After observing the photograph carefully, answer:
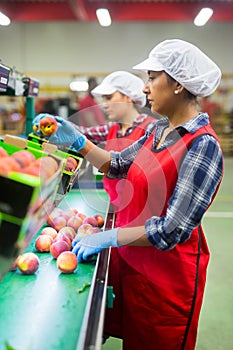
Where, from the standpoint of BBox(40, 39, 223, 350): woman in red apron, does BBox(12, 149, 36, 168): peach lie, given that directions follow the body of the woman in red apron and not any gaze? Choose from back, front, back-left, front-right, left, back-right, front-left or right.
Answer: front

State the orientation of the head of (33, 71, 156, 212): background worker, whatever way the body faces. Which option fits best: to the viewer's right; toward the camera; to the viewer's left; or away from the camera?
to the viewer's left

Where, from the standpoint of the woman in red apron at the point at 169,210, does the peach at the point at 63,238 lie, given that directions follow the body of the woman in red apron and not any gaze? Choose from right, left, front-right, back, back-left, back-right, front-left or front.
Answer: front-right

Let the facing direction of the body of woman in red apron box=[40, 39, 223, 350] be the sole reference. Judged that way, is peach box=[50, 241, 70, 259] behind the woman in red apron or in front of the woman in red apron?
in front

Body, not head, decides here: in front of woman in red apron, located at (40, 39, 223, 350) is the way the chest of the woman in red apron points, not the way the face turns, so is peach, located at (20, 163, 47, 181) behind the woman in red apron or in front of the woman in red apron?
in front

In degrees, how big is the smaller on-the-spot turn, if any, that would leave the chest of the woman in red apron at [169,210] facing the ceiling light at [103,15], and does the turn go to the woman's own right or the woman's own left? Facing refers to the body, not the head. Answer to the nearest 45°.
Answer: approximately 135° to the woman's own right

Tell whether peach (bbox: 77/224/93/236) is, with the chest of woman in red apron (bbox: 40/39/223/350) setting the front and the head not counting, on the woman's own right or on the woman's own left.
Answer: on the woman's own right

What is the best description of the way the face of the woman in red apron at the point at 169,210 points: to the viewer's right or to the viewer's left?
to the viewer's left

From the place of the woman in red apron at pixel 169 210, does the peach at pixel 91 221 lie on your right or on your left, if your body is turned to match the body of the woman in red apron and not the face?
on your right

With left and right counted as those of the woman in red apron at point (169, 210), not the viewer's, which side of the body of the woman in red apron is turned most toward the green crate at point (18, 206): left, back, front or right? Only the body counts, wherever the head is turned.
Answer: front

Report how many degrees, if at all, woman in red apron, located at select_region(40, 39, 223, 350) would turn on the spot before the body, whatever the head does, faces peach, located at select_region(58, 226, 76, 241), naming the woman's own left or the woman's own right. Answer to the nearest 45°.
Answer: approximately 45° to the woman's own right

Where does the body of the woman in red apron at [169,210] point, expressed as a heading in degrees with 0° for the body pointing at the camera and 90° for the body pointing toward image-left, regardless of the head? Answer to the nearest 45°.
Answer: approximately 45°
